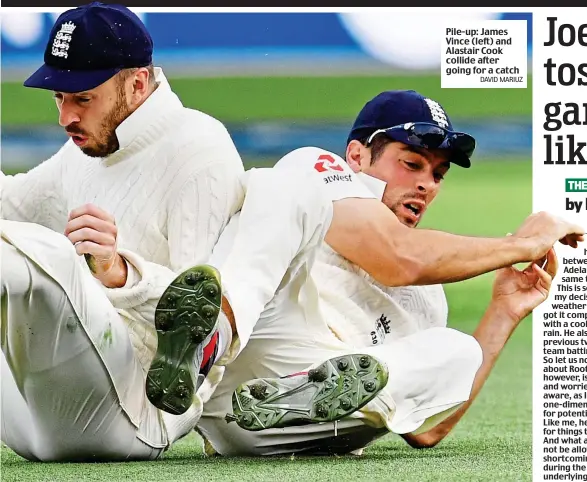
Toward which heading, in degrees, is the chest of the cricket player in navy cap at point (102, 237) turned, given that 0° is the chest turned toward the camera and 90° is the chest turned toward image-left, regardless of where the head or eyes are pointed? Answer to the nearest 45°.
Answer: approximately 45°

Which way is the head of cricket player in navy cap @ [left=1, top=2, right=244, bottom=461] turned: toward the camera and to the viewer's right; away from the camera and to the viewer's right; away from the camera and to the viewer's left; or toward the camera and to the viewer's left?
toward the camera and to the viewer's left

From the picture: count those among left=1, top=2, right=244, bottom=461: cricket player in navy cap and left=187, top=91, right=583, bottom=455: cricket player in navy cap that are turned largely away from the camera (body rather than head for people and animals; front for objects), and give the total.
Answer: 0

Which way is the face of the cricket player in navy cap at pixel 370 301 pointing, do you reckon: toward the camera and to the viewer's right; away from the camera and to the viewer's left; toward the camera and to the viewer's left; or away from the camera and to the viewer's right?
toward the camera and to the viewer's right

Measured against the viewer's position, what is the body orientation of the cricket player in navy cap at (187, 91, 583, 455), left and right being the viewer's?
facing the viewer and to the right of the viewer

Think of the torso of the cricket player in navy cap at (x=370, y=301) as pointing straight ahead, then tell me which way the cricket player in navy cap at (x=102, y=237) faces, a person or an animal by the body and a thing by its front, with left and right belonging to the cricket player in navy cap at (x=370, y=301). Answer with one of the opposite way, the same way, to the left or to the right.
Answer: to the right
